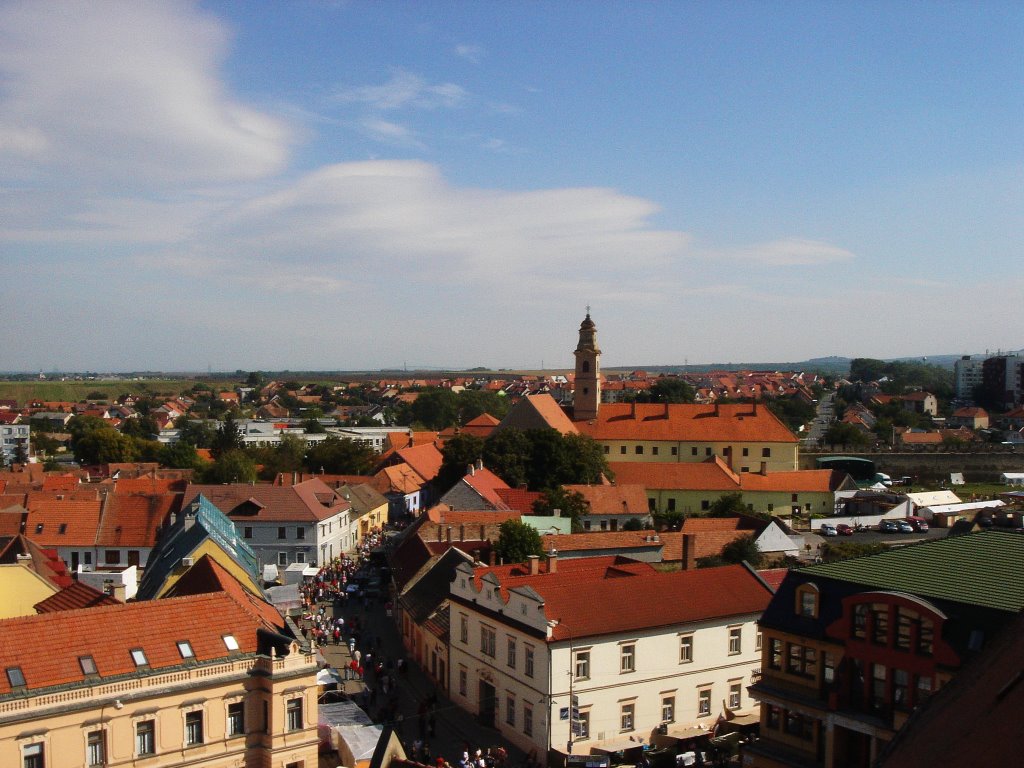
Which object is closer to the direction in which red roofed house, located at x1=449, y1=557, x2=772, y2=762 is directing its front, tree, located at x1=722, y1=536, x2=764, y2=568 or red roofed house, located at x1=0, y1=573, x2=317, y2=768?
the red roofed house

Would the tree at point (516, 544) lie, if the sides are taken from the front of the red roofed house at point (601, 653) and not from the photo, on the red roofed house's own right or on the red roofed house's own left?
on the red roofed house's own right

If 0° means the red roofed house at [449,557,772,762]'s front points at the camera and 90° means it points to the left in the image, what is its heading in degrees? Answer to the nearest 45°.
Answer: approximately 45°

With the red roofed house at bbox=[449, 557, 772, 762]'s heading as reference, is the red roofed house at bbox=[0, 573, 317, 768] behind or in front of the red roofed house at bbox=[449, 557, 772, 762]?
in front

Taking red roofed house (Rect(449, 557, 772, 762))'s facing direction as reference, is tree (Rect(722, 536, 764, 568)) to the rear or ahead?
to the rear

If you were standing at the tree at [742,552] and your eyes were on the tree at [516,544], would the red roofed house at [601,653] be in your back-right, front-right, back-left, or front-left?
front-left

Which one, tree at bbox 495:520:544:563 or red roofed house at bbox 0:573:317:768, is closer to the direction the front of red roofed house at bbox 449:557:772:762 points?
the red roofed house

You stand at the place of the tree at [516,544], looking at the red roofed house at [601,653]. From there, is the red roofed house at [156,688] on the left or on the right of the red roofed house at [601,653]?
right
